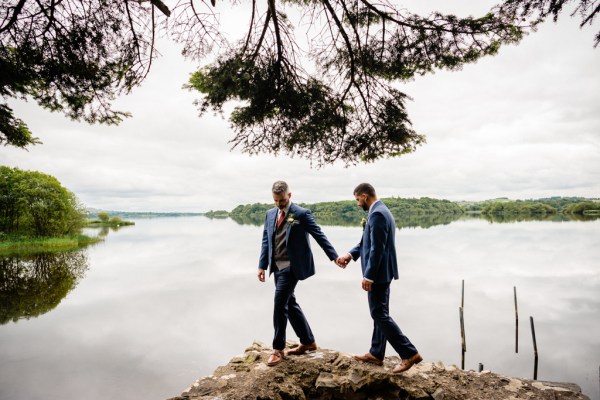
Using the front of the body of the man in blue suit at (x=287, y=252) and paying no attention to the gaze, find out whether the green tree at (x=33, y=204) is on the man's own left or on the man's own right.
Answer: on the man's own right

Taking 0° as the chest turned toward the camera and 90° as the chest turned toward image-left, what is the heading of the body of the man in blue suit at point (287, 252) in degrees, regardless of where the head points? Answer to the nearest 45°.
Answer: approximately 45°

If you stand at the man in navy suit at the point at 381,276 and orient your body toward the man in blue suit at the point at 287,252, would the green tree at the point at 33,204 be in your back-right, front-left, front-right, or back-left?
front-right

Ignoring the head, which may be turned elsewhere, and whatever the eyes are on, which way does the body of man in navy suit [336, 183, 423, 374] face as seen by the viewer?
to the viewer's left

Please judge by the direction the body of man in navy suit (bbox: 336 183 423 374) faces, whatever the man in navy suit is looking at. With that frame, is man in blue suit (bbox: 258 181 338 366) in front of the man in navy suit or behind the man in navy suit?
in front

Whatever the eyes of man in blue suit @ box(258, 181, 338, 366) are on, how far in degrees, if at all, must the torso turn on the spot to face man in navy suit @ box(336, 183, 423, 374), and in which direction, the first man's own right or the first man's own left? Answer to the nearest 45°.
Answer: approximately 135° to the first man's own left

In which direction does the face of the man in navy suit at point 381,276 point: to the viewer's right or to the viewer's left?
to the viewer's left
